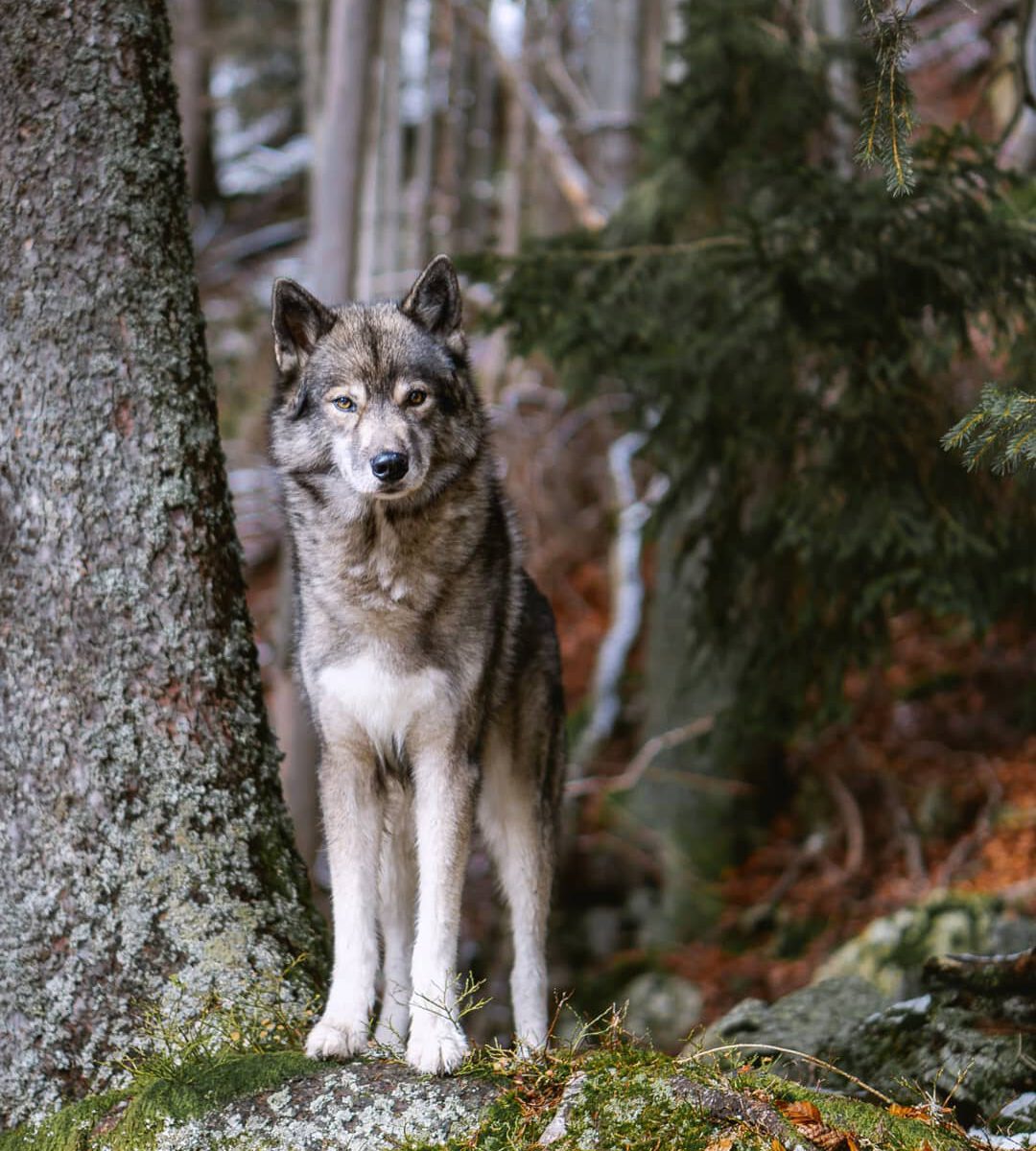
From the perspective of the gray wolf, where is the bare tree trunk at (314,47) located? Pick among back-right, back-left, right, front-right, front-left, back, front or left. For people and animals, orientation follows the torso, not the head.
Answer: back

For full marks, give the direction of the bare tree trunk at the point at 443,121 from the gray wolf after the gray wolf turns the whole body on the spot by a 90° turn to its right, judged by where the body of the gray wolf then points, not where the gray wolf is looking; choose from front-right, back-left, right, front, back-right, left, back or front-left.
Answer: right

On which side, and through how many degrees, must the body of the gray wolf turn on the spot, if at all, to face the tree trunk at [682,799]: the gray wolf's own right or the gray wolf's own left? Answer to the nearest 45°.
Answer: approximately 180°

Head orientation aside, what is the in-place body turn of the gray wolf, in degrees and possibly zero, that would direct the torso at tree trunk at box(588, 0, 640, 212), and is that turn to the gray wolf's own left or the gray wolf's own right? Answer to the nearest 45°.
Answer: approximately 180°

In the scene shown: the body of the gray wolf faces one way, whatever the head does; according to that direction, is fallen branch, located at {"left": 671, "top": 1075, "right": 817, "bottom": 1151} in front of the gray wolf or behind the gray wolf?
in front

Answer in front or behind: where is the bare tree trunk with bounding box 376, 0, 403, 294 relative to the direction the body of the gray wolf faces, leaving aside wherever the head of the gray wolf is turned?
behind

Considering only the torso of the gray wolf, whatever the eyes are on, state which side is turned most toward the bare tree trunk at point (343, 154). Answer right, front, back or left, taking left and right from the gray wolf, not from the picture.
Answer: back

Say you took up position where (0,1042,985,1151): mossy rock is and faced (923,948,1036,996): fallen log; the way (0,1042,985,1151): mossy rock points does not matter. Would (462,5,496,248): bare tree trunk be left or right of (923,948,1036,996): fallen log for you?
left

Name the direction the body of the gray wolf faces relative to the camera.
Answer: toward the camera

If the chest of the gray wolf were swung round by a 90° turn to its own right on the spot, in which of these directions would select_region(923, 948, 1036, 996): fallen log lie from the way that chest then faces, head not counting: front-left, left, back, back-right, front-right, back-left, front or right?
back

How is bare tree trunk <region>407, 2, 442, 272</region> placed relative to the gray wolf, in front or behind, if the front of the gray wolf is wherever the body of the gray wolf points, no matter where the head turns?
behind

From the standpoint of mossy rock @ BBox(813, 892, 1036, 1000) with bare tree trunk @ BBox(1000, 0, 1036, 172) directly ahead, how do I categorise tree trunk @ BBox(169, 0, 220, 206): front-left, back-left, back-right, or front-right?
front-left
